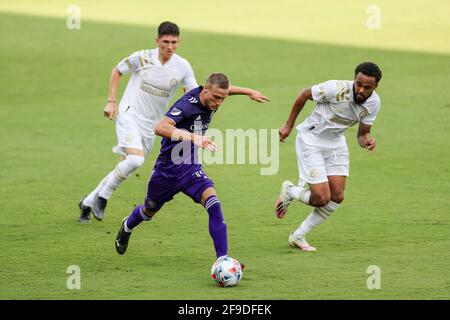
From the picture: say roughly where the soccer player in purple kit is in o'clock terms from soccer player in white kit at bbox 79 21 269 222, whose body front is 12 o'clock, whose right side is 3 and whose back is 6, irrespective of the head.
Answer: The soccer player in purple kit is roughly at 1 o'clock from the soccer player in white kit.

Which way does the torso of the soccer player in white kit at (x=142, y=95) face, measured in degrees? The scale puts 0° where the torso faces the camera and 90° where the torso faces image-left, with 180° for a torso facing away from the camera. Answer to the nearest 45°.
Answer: approximately 315°

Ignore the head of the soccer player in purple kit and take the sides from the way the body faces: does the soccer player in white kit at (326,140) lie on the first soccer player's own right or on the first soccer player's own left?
on the first soccer player's own left

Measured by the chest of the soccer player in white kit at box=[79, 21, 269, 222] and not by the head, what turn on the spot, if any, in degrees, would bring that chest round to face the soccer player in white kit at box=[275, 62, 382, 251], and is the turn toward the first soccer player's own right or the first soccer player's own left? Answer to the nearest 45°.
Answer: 0° — they already face them

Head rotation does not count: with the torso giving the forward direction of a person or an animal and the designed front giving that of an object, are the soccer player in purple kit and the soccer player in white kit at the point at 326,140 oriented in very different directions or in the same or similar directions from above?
same or similar directions

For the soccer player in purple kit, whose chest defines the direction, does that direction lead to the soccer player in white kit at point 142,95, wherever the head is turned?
no

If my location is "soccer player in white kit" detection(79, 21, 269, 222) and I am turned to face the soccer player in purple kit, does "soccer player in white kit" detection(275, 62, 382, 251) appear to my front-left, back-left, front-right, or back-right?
front-left

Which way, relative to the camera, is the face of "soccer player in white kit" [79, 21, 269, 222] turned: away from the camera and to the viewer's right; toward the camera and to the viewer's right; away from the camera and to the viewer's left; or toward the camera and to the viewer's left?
toward the camera and to the viewer's right

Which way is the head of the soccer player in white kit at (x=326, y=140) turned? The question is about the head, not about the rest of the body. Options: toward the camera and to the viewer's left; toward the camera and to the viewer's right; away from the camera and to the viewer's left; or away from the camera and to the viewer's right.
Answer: toward the camera and to the viewer's left

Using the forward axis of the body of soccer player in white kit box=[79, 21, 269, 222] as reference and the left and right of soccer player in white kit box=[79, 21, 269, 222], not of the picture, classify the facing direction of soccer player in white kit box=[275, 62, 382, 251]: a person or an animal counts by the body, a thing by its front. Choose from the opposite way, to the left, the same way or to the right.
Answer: the same way
